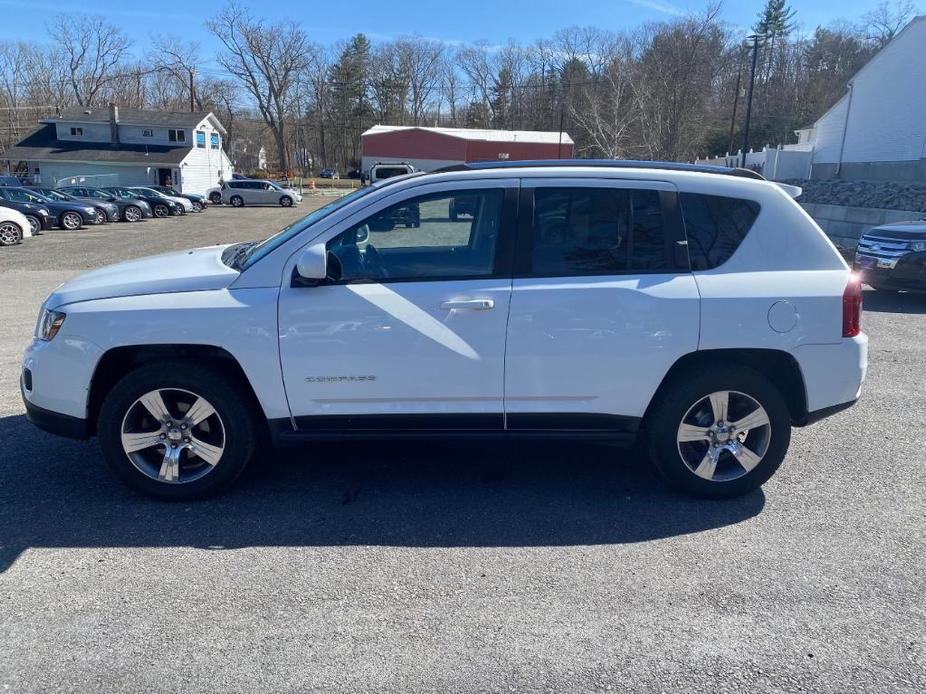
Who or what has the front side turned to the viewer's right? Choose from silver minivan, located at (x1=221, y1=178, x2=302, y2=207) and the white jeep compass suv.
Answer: the silver minivan

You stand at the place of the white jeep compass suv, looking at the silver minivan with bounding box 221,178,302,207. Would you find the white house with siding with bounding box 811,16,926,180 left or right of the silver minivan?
right

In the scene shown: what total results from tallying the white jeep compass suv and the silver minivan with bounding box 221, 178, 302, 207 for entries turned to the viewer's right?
1

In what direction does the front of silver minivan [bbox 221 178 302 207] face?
to the viewer's right

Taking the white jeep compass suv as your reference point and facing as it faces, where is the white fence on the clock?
The white fence is roughly at 4 o'clock from the white jeep compass suv.

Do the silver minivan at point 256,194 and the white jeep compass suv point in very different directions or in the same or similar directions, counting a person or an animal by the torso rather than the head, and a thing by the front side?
very different directions

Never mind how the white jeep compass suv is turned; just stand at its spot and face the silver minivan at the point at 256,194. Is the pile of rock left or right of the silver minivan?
right

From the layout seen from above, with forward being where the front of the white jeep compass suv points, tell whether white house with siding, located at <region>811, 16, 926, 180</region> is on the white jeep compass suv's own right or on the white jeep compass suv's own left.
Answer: on the white jeep compass suv's own right

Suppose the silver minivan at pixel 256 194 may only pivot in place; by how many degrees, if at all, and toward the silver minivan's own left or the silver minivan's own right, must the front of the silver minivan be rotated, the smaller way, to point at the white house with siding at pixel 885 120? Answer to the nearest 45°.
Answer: approximately 45° to the silver minivan's own right

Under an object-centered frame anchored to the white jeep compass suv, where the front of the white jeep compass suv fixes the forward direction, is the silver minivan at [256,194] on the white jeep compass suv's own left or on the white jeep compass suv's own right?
on the white jeep compass suv's own right

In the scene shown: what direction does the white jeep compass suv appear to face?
to the viewer's left

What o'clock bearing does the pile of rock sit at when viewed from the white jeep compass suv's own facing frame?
The pile of rock is roughly at 4 o'clock from the white jeep compass suv.

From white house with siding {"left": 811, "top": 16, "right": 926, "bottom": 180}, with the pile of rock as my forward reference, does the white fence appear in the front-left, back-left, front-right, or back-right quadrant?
back-right

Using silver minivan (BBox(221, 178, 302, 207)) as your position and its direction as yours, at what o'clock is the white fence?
The white fence is roughly at 1 o'clock from the silver minivan.
